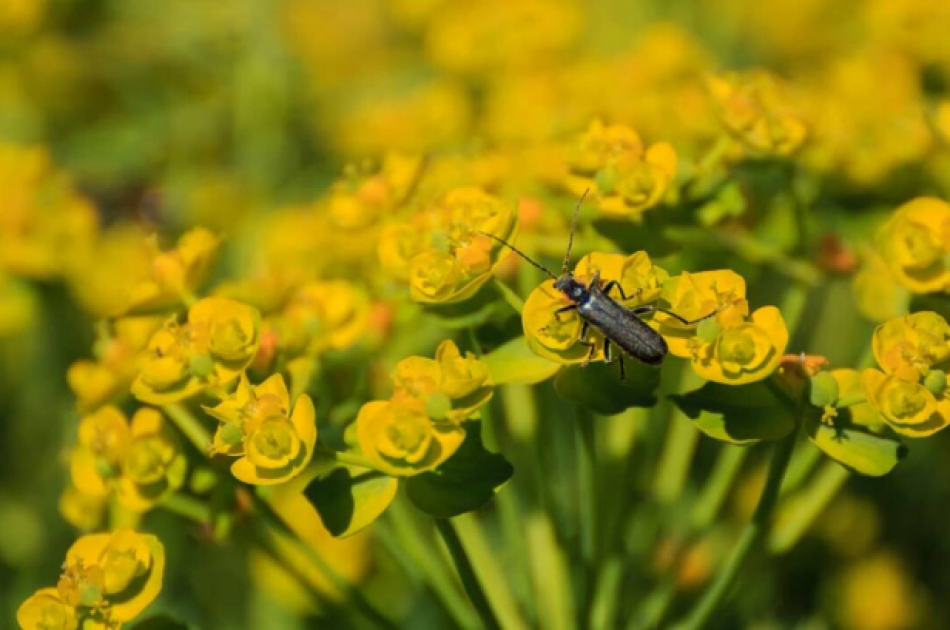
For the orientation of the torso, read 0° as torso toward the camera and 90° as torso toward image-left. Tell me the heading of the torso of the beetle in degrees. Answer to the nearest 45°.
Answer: approximately 135°

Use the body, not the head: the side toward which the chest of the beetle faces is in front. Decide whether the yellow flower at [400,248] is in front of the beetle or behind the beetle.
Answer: in front

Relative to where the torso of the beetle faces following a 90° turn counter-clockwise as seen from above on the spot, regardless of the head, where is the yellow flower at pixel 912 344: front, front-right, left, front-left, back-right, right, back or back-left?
back-left

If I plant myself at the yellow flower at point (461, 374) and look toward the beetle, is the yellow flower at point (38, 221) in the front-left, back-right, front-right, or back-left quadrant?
back-left

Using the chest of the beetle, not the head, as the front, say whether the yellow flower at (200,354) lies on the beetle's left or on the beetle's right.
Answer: on the beetle's left

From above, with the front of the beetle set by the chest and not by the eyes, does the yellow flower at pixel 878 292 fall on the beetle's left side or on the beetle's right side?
on the beetle's right side

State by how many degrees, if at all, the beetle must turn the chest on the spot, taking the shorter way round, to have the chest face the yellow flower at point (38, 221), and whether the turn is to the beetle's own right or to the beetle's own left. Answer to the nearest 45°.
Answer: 0° — it already faces it

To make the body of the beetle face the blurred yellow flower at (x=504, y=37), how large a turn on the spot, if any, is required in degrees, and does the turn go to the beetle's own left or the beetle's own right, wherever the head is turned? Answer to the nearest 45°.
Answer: approximately 45° to the beetle's own right

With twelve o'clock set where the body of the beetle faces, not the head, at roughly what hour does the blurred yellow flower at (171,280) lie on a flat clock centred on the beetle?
The blurred yellow flower is roughly at 11 o'clock from the beetle.
